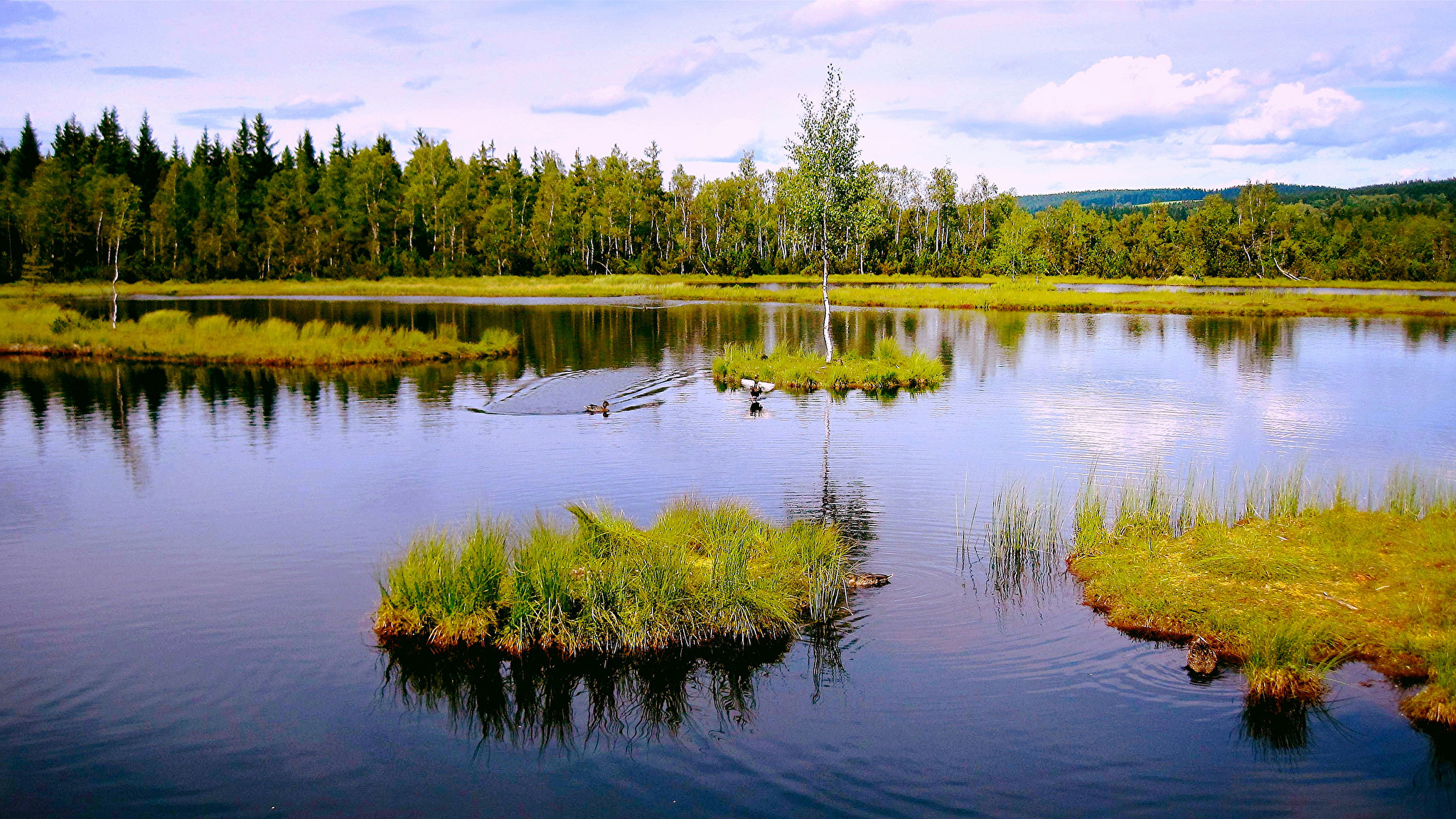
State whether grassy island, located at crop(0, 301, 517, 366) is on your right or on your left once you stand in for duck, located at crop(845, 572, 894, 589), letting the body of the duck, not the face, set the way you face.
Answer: on your right

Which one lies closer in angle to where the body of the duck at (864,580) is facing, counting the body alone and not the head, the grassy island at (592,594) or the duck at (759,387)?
the grassy island

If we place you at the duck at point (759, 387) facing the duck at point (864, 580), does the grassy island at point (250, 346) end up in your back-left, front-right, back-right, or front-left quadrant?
back-right

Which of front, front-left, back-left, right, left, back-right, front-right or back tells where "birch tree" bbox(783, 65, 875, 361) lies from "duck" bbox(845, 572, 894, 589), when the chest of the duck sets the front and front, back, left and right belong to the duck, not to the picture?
right

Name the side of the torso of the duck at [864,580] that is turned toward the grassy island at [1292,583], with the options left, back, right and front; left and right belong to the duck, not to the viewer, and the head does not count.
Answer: back

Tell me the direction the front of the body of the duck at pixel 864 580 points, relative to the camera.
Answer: to the viewer's left

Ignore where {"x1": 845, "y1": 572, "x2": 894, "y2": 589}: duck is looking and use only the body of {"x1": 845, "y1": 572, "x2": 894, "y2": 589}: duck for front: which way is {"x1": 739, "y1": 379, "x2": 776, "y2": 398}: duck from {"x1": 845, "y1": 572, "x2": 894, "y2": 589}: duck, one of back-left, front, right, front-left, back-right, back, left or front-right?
right
